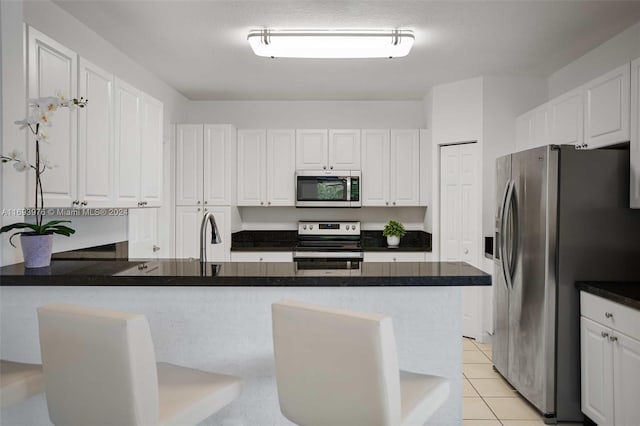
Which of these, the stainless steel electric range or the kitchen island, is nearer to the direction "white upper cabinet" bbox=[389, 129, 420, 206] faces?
the kitchen island

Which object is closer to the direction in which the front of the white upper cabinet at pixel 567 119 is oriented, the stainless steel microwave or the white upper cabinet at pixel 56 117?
the white upper cabinet

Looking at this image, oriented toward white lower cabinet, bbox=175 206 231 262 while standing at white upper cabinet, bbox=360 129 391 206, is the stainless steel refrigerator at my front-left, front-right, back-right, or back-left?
back-left

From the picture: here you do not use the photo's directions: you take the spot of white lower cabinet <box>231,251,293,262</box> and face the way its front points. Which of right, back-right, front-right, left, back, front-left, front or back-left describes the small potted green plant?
left

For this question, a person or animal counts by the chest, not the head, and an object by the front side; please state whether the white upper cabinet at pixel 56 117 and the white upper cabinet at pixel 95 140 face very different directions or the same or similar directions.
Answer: same or similar directions

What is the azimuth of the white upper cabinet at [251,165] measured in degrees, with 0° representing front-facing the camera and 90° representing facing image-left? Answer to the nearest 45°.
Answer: approximately 0°

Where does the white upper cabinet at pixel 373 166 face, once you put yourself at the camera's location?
facing the viewer

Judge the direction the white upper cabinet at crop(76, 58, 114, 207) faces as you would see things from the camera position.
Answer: facing the viewer and to the right of the viewer

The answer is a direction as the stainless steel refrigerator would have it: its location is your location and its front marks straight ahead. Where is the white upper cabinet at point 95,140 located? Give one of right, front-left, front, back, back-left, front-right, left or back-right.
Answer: front

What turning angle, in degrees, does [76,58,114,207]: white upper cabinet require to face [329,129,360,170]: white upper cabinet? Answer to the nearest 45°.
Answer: approximately 90° to its left

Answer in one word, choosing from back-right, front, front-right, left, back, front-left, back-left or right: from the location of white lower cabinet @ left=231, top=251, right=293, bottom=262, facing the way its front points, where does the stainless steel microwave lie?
left

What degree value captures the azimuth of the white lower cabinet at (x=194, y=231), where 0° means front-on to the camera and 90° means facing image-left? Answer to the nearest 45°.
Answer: approximately 0°

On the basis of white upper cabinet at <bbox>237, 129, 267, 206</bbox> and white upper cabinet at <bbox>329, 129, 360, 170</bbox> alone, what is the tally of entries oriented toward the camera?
2

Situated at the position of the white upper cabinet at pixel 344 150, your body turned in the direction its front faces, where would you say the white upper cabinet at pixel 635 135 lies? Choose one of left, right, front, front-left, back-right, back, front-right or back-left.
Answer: front-left

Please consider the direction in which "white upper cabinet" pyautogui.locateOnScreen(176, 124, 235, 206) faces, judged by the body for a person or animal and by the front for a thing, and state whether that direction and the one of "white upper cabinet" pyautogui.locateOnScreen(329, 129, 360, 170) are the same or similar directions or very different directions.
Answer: same or similar directions

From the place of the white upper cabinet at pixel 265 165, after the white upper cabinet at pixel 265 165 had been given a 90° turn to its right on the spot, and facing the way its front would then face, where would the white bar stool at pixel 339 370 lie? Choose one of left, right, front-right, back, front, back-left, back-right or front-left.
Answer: left

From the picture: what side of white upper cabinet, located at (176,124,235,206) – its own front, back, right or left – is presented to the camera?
front

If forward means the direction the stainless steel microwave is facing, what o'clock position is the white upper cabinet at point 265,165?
The white upper cabinet is roughly at 3 o'clock from the stainless steel microwave.

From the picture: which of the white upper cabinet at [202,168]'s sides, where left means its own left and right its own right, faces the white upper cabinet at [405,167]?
left

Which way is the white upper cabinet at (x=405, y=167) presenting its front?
toward the camera
